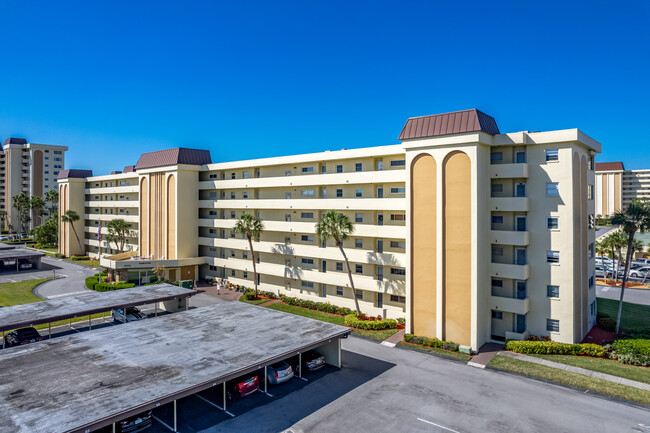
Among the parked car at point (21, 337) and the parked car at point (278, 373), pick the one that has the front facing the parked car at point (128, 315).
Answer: the parked car at point (278, 373)

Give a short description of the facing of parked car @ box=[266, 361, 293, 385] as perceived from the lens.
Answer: facing away from the viewer and to the left of the viewer

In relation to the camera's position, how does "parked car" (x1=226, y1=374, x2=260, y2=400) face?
facing away from the viewer and to the left of the viewer

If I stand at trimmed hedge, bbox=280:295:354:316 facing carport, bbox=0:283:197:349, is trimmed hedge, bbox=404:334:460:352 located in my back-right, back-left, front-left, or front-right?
back-left

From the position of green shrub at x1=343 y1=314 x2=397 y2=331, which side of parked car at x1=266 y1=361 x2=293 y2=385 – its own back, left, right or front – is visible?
right

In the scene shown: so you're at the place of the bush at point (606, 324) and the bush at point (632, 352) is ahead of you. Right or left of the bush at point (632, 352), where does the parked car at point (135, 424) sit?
right

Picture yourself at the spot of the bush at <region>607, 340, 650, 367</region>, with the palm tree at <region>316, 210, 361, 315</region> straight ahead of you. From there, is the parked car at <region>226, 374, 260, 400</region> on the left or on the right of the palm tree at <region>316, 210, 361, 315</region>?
left

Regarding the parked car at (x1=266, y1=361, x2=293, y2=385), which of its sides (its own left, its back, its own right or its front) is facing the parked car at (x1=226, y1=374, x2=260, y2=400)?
left

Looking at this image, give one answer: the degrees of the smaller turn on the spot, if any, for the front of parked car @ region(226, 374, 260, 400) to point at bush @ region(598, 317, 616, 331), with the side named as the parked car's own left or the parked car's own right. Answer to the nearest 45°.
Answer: approximately 135° to the parked car's own right
